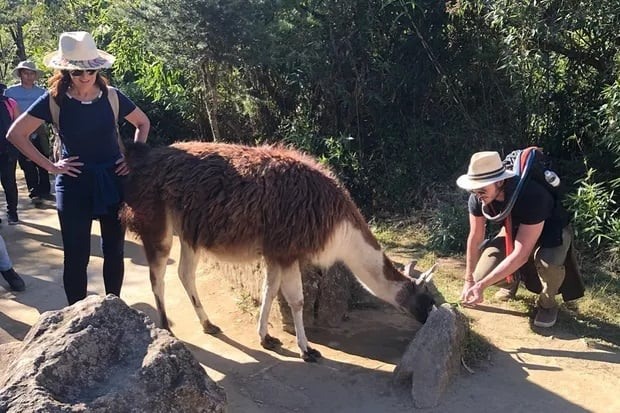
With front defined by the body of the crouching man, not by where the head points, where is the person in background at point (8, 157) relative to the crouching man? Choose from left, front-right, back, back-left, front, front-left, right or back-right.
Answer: front-right

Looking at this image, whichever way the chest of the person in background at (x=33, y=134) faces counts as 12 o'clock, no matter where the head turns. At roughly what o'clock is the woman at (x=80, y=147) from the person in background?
The woman is roughly at 12 o'clock from the person in background.

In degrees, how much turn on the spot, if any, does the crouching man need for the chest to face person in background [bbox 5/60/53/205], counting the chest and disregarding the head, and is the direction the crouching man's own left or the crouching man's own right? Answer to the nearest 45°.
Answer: approximately 45° to the crouching man's own right

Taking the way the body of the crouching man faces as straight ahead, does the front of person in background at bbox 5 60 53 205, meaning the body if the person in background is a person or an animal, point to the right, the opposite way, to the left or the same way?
to the left

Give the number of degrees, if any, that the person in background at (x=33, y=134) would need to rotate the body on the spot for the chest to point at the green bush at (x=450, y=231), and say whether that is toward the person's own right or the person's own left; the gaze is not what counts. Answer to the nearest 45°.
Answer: approximately 45° to the person's own left

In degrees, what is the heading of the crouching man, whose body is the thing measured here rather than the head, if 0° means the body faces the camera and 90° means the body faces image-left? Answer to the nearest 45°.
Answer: approximately 45°

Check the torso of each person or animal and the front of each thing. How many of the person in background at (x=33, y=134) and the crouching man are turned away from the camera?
0

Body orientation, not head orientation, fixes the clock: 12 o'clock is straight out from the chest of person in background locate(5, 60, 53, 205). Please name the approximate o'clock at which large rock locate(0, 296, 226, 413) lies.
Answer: The large rock is roughly at 12 o'clock from the person in background.

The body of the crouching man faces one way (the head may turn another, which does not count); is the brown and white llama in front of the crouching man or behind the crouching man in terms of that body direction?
in front

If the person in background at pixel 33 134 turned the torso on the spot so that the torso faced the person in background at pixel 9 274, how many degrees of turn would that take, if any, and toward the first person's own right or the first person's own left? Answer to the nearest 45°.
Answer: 0° — they already face them

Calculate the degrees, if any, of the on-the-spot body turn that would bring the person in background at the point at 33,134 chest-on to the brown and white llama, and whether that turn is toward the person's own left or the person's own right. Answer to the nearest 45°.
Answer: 0° — they already face it

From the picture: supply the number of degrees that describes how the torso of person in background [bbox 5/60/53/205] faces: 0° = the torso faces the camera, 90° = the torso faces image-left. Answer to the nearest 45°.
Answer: approximately 0°

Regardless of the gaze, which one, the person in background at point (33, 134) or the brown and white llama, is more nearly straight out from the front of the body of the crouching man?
the brown and white llama

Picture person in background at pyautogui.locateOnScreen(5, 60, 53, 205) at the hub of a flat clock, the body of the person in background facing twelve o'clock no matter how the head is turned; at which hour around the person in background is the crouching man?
The crouching man is roughly at 11 o'clock from the person in background.

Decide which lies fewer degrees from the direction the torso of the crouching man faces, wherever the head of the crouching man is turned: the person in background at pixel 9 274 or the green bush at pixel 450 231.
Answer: the person in background

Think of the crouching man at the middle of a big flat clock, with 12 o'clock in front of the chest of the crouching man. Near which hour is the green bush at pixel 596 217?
The green bush is roughly at 5 o'clock from the crouching man.
